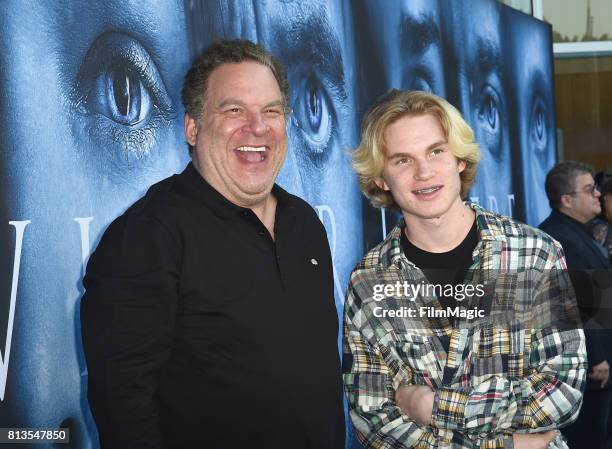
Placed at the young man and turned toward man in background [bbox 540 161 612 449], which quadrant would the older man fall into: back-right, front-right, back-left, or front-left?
back-left

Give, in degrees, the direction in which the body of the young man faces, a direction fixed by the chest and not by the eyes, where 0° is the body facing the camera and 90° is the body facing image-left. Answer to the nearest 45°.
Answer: approximately 0°

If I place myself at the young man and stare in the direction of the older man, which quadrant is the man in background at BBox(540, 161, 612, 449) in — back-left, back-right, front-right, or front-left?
back-right

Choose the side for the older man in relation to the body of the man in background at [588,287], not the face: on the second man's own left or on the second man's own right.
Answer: on the second man's own right

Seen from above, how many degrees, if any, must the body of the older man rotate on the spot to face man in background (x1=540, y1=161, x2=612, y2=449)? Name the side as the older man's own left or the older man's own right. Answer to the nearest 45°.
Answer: approximately 90° to the older man's own left

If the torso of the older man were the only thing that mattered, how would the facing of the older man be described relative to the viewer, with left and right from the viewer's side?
facing the viewer and to the right of the viewer
